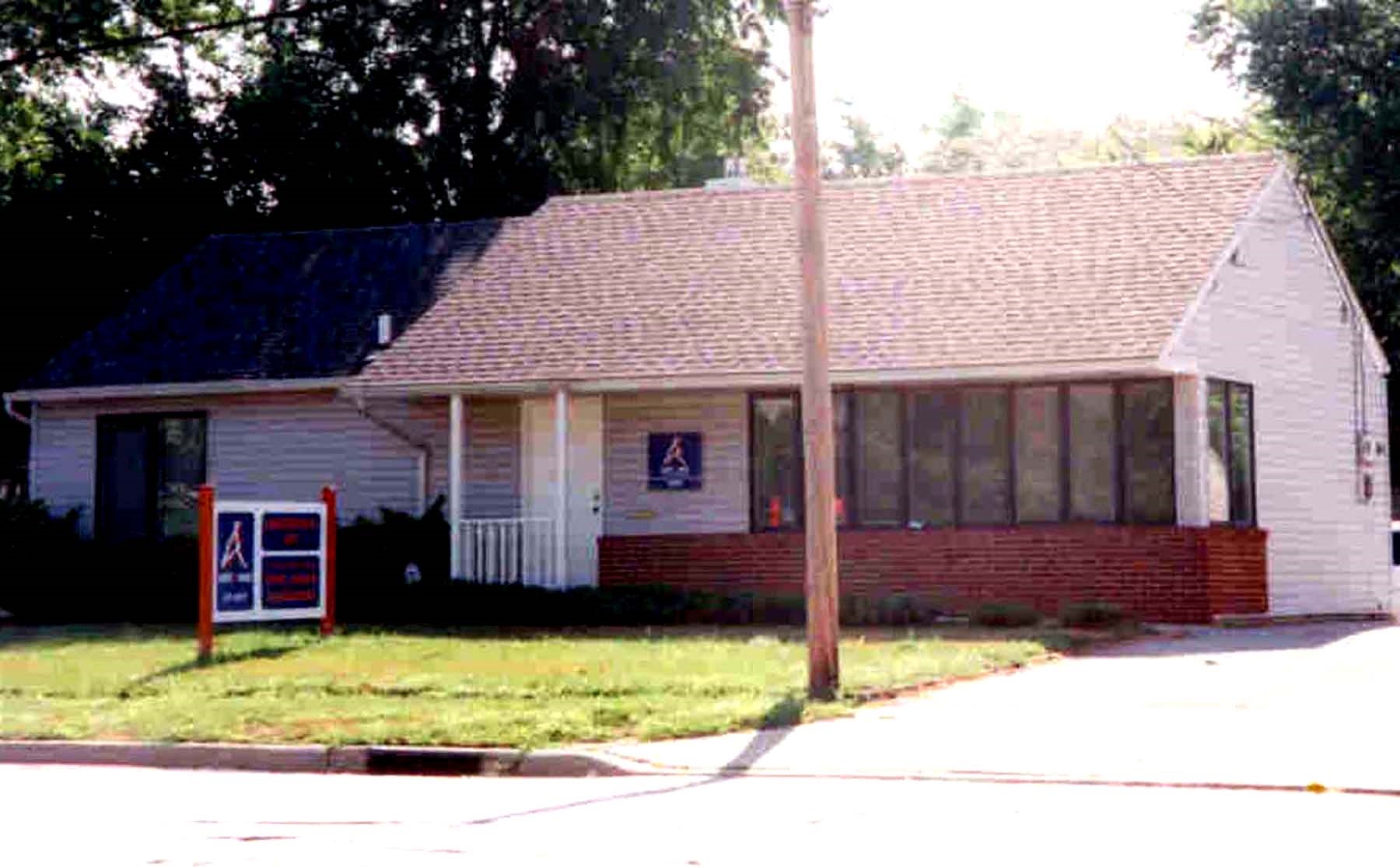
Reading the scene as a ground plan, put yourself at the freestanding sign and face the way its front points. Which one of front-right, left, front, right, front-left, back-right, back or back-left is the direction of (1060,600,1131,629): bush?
front-left

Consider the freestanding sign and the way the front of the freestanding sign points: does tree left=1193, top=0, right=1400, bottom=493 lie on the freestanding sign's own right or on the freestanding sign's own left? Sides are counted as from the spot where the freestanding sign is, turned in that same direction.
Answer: on the freestanding sign's own left

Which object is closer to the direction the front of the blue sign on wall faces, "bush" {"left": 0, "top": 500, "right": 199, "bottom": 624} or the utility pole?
the utility pole

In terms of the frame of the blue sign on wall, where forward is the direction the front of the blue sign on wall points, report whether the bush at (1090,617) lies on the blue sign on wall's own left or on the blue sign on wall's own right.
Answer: on the blue sign on wall's own left

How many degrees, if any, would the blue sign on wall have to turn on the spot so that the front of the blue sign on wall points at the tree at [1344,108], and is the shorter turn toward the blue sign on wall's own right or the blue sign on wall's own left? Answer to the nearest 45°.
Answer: approximately 135° to the blue sign on wall's own left

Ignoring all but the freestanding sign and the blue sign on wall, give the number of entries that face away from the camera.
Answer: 0

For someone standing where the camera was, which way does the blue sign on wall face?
facing the viewer

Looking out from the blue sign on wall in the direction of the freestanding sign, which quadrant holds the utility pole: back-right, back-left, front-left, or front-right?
front-left

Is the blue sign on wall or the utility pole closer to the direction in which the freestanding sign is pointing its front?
the utility pole

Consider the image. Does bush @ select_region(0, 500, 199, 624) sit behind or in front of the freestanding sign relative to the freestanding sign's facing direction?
behind

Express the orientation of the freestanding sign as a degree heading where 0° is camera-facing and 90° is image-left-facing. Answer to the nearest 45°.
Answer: approximately 315°

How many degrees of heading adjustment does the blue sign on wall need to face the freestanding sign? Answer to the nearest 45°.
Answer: approximately 45° to its right
